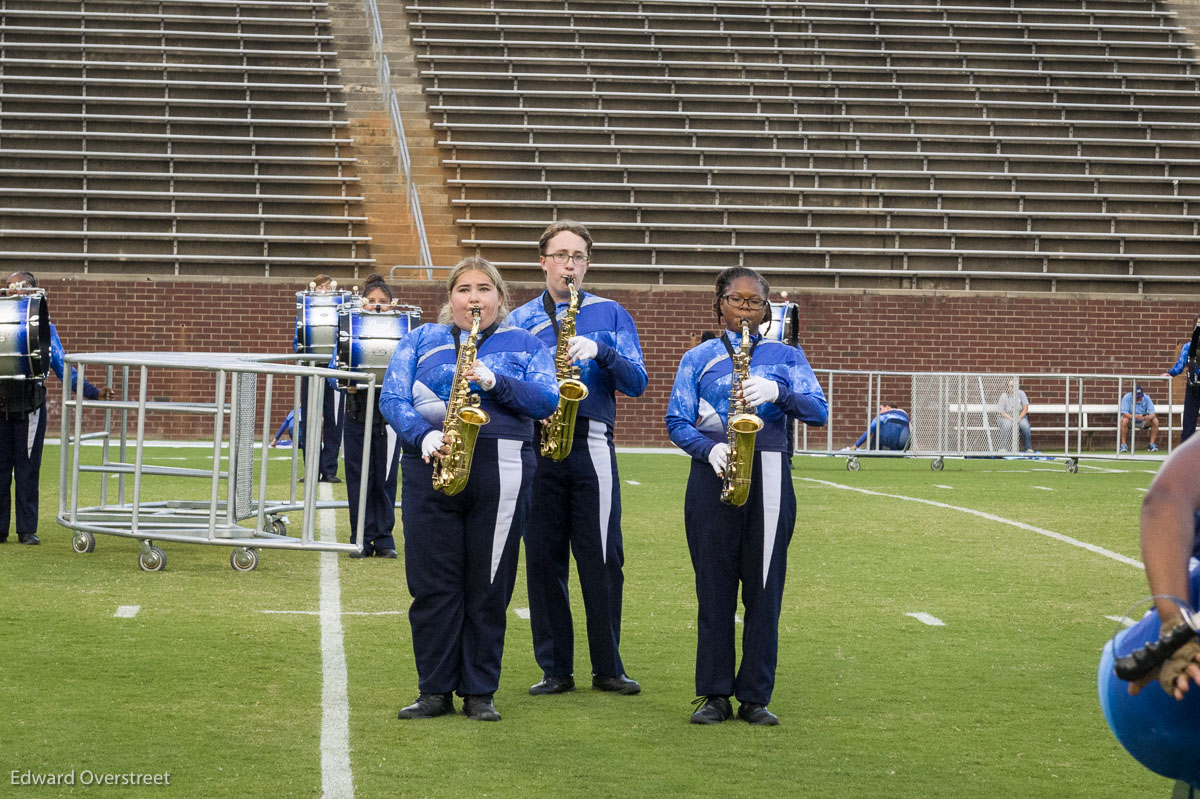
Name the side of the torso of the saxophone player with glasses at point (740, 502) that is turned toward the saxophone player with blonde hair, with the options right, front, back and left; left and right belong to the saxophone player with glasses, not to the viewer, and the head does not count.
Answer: right

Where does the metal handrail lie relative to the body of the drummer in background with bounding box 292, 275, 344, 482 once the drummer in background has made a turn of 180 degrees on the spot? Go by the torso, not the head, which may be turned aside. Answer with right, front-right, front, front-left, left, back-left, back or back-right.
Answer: front

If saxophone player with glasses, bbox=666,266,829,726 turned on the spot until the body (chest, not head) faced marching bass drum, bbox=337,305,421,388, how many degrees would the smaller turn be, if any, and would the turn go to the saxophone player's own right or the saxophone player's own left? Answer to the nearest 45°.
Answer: approximately 135° to the saxophone player's own right

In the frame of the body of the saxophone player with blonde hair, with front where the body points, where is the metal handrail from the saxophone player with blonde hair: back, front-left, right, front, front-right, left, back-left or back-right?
back

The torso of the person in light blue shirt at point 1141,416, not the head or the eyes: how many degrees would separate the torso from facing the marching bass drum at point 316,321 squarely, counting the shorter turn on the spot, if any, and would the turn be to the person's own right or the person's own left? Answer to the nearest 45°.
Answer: approximately 45° to the person's own right

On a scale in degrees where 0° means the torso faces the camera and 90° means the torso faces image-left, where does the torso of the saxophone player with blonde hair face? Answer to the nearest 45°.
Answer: approximately 0°
